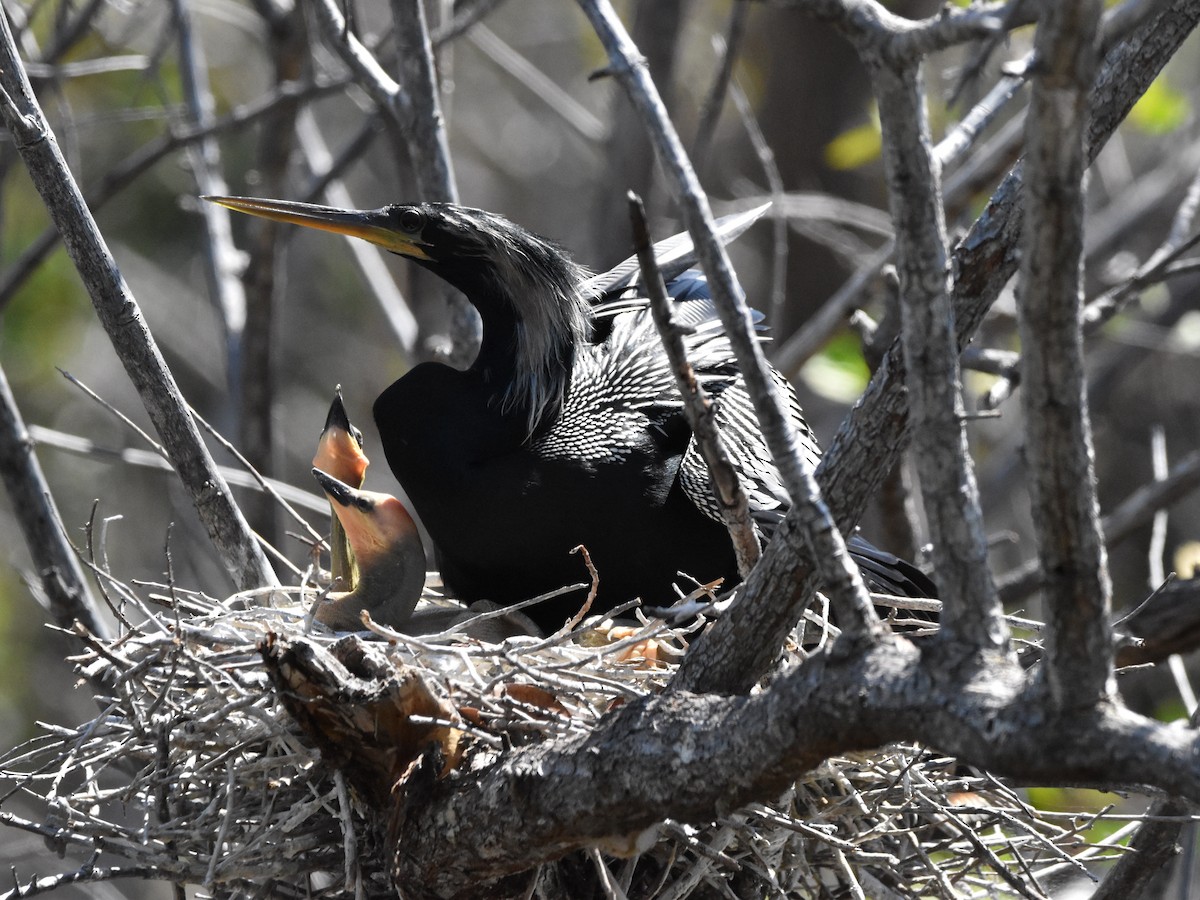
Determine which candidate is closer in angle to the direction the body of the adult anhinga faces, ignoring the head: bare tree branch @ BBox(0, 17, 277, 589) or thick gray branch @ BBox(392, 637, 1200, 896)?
the bare tree branch

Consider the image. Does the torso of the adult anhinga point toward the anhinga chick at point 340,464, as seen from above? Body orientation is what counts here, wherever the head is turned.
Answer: yes

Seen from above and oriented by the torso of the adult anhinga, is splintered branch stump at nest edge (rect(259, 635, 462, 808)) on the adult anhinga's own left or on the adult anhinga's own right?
on the adult anhinga's own left

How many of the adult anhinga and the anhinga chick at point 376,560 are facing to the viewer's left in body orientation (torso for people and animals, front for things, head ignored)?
2

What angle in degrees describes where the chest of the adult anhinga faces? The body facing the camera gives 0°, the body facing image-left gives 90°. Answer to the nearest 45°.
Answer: approximately 90°

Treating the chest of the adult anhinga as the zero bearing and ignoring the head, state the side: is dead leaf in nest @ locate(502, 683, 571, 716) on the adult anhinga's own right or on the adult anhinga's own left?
on the adult anhinga's own left

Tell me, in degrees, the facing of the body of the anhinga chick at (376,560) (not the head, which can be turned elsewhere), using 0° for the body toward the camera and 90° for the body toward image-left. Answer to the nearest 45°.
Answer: approximately 90°
